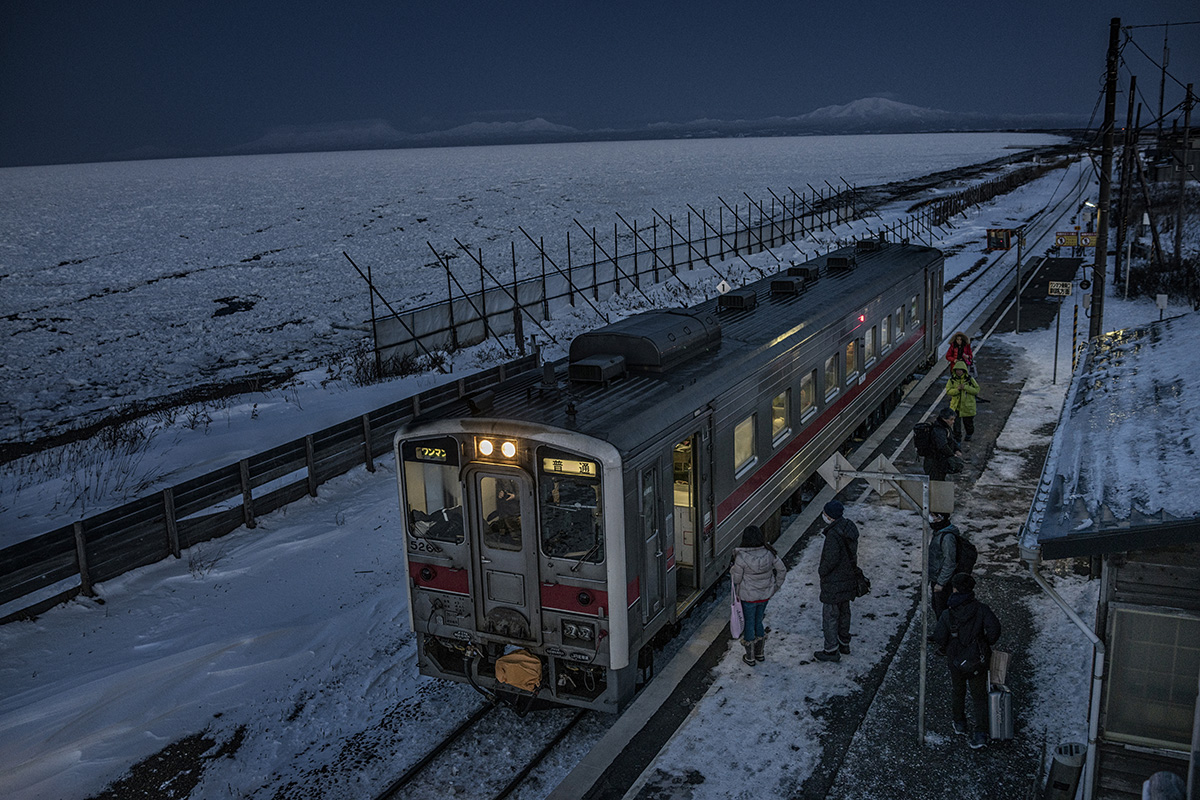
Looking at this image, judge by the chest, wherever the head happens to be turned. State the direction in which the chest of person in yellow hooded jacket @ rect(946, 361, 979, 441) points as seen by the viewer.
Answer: toward the camera

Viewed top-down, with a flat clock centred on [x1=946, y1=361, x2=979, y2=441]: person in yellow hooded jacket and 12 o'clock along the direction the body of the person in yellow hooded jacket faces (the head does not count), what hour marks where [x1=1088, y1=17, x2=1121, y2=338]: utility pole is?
The utility pole is roughly at 7 o'clock from the person in yellow hooded jacket.

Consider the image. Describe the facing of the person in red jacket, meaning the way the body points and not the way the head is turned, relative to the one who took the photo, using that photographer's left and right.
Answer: facing the viewer

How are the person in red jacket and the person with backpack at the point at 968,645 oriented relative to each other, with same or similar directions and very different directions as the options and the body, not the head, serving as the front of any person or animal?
very different directions

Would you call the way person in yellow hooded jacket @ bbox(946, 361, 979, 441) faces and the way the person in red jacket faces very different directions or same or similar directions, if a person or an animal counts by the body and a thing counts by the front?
same or similar directions

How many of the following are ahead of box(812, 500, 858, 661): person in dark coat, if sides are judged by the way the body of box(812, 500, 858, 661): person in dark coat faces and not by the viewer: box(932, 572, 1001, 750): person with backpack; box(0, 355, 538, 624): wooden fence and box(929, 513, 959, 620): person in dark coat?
1

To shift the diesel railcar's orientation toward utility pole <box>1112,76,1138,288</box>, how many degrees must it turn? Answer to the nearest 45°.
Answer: approximately 180°

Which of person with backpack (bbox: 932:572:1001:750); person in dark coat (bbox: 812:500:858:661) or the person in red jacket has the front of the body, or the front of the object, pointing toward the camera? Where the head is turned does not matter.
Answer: the person in red jacket

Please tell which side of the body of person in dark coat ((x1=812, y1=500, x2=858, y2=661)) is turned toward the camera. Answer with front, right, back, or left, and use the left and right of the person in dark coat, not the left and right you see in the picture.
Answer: left

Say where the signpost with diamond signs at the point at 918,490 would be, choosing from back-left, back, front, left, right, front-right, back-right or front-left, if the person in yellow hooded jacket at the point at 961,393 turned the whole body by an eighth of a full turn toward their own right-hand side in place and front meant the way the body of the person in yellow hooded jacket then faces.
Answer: front-left

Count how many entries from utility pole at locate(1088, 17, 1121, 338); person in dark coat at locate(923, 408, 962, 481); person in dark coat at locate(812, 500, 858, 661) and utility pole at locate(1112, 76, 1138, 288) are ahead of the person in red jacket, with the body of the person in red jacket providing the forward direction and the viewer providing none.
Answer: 2

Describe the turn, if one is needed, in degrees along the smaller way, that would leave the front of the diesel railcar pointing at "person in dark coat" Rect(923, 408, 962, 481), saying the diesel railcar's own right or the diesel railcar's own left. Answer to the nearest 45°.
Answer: approximately 180°

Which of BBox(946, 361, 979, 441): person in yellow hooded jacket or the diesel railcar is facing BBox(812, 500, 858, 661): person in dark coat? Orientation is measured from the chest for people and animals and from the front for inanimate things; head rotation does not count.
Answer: the person in yellow hooded jacket

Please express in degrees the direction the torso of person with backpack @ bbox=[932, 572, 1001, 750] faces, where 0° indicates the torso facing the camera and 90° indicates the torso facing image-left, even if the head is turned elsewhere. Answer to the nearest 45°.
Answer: approximately 180°
